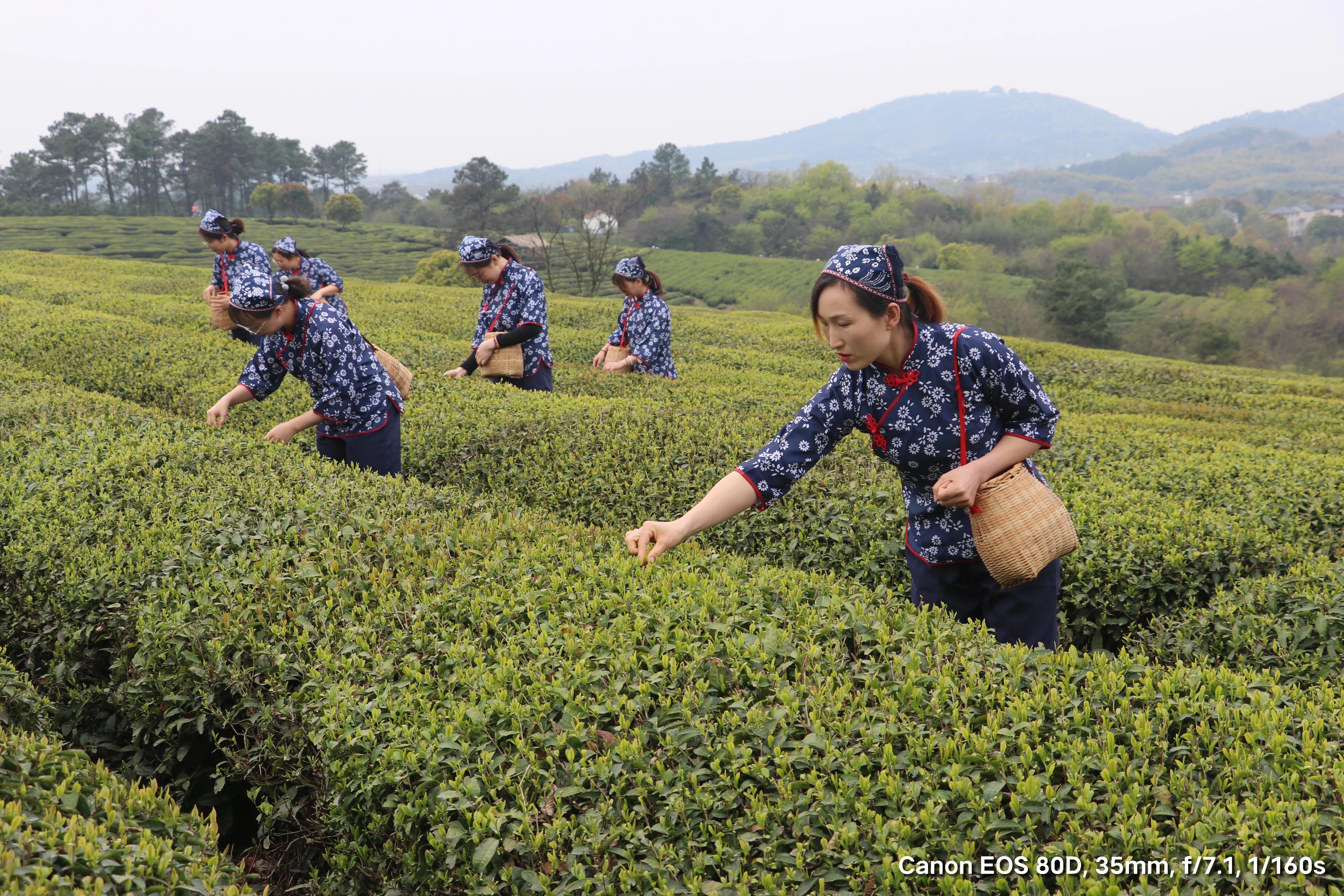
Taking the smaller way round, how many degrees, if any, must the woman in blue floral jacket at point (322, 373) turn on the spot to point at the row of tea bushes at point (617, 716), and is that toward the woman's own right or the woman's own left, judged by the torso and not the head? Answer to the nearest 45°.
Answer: approximately 45° to the woman's own left

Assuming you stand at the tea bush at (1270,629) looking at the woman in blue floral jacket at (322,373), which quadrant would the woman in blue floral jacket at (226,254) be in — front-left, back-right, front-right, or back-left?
front-right

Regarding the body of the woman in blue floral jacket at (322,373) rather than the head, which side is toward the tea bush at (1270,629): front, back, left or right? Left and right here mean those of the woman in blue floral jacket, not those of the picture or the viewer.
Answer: left

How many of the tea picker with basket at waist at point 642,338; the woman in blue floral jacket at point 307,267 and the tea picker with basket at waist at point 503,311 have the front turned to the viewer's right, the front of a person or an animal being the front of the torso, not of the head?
0

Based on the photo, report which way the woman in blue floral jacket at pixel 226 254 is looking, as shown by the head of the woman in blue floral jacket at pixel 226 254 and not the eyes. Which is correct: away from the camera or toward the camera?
toward the camera

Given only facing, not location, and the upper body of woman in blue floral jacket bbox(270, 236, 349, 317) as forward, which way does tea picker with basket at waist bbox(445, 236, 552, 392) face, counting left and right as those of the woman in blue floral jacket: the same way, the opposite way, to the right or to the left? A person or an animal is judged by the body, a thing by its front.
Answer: the same way

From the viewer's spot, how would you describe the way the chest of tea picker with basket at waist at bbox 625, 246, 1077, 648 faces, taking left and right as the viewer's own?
facing the viewer and to the left of the viewer

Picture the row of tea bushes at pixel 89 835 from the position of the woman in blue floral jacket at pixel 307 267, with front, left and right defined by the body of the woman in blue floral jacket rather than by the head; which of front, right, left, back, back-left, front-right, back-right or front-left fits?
front-left

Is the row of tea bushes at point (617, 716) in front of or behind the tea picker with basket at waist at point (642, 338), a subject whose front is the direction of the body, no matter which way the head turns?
in front
